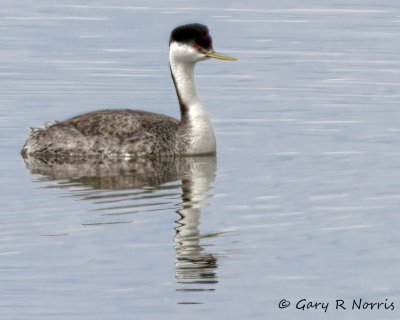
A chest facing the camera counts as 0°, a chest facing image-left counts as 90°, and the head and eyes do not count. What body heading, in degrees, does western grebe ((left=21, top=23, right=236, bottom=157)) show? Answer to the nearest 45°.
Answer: approximately 270°
